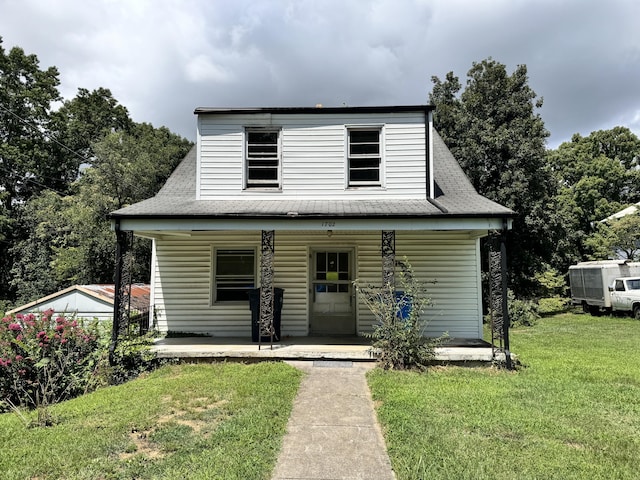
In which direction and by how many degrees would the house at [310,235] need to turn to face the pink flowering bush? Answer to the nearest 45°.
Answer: approximately 45° to its right

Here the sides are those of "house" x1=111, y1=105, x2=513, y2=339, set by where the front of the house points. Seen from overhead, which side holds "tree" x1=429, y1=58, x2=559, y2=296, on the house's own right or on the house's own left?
on the house's own left

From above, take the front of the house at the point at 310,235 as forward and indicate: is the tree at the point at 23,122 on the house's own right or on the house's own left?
on the house's own right

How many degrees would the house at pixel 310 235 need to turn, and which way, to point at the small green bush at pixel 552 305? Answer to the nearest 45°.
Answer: approximately 135° to its left

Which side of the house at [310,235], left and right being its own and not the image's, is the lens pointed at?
front

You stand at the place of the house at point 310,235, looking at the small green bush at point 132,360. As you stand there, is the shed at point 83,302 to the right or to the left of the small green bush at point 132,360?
right

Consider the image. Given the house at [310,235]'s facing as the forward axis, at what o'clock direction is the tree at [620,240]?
The tree is roughly at 8 o'clock from the house.

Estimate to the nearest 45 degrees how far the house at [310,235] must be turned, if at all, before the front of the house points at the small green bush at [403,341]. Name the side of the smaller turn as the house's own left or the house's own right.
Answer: approximately 45° to the house's own left

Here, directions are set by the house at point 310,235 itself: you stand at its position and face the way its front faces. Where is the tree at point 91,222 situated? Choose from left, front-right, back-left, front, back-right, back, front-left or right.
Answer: back-right
